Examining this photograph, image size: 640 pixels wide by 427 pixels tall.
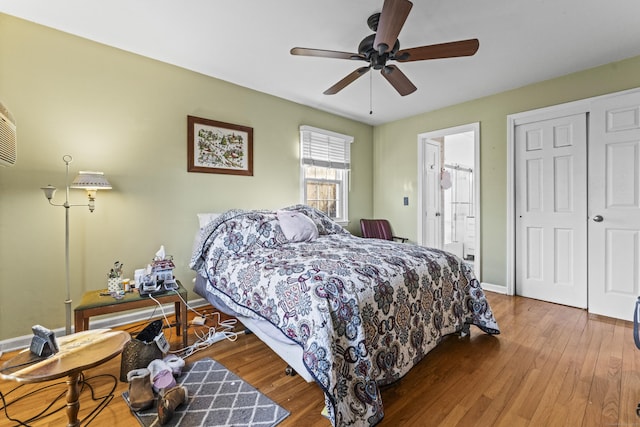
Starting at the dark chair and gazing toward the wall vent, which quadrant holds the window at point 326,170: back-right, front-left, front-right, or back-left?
front-right

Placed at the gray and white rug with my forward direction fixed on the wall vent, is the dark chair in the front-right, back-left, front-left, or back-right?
back-right

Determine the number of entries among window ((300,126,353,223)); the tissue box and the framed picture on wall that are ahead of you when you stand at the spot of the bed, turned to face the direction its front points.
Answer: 0

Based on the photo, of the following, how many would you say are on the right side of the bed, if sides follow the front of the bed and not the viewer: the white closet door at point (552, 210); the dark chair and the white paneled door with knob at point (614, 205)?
0

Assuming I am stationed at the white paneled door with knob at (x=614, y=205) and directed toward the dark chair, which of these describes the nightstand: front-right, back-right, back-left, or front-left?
front-left

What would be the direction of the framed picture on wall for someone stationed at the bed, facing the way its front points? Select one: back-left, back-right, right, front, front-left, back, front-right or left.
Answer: back

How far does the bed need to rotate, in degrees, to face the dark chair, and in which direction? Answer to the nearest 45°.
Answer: approximately 135° to its left

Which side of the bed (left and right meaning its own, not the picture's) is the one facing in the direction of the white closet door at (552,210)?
left

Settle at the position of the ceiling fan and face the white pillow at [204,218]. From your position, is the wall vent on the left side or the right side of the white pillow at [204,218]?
left

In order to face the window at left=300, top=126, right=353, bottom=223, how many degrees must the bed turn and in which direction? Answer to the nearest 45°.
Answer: approximately 135° to its left

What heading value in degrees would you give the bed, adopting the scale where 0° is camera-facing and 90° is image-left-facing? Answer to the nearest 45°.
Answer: approximately 315°

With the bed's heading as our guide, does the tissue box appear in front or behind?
behind

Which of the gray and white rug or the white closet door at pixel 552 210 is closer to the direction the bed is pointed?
the white closet door

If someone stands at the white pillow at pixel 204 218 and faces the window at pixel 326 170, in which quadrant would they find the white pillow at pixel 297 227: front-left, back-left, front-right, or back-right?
front-right
